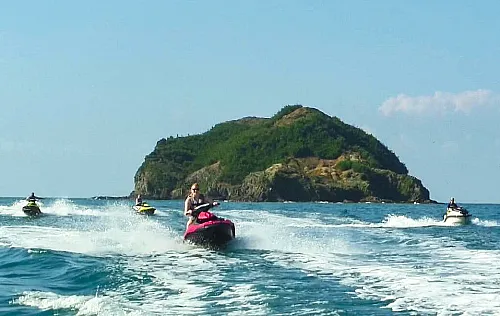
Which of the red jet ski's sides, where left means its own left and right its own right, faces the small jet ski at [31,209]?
back

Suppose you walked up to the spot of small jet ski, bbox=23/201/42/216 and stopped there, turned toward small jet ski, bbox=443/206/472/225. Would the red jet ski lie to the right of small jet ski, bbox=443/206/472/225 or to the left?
right

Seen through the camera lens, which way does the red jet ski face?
facing the viewer and to the right of the viewer

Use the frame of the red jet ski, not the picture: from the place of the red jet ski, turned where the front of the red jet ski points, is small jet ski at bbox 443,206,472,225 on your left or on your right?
on your left
